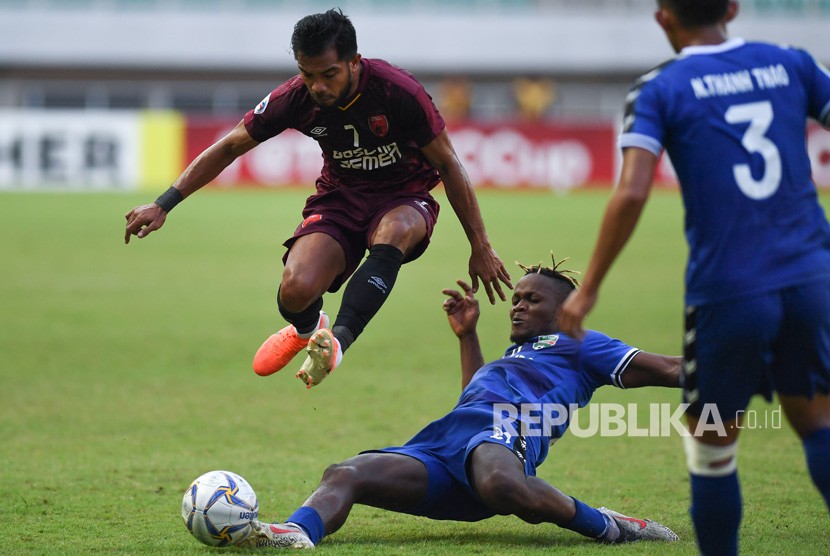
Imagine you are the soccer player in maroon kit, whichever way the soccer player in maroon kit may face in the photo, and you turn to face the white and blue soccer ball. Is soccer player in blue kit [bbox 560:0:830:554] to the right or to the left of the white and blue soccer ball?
left

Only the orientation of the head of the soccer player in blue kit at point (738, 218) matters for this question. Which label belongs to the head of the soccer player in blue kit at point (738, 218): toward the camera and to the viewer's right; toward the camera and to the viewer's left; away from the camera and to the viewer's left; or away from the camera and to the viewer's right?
away from the camera and to the viewer's left

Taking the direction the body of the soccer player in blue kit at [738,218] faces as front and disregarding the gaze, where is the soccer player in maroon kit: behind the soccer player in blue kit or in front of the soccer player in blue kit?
in front

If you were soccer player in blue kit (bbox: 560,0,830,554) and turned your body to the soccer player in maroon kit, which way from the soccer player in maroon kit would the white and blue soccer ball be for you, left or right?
left

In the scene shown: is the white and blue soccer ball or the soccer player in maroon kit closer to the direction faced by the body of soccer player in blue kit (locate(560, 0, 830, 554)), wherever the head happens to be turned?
the soccer player in maroon kit

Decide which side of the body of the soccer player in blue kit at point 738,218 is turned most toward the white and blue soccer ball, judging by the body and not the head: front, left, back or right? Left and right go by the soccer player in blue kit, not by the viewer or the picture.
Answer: left

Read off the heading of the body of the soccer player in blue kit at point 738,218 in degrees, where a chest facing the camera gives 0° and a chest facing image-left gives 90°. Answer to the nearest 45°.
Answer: approximately 180°
